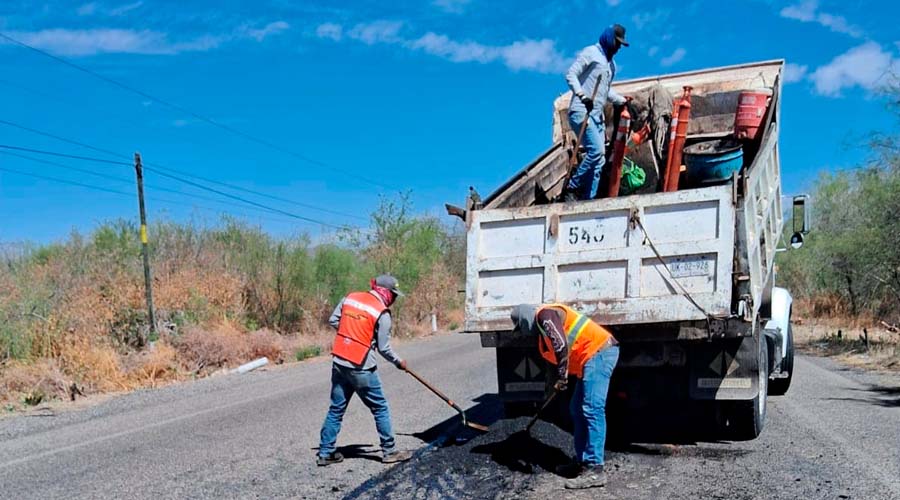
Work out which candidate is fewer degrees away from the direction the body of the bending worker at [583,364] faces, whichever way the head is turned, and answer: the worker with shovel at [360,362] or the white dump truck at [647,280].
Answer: the worker with shovel

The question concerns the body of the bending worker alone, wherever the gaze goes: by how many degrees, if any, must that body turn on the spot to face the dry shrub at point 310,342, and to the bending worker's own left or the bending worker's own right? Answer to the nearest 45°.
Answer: approximately 45° to the bending worker's own right

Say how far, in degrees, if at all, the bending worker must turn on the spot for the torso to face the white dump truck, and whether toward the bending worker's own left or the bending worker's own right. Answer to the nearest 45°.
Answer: approximately 135° to the bending worker's own right

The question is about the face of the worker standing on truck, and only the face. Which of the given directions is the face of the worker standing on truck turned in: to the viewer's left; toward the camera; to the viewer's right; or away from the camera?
to the viewer's right

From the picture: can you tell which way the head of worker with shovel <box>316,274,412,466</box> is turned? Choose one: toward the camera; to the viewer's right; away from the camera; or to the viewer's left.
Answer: to the viewer's right

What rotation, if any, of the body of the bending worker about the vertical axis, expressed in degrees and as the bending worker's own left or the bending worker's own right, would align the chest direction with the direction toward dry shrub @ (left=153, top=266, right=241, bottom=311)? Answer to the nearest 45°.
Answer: approximately 45° to the bending worker's own right

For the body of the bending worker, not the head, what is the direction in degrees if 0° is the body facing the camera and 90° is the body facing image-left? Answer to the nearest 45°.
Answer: approximately 90°

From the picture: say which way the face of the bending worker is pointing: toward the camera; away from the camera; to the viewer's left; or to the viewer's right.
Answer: to the viewer's left

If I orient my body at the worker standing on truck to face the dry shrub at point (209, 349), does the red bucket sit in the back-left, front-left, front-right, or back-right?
back-right

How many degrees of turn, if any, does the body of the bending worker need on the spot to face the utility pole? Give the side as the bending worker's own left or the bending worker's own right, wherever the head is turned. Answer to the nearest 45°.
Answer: approximately 45° to the bending worker's own right

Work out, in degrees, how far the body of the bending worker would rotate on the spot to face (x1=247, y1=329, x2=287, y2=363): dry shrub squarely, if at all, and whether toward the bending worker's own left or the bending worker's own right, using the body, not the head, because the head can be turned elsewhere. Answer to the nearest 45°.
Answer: approximately 45° to the bending worker's own right
